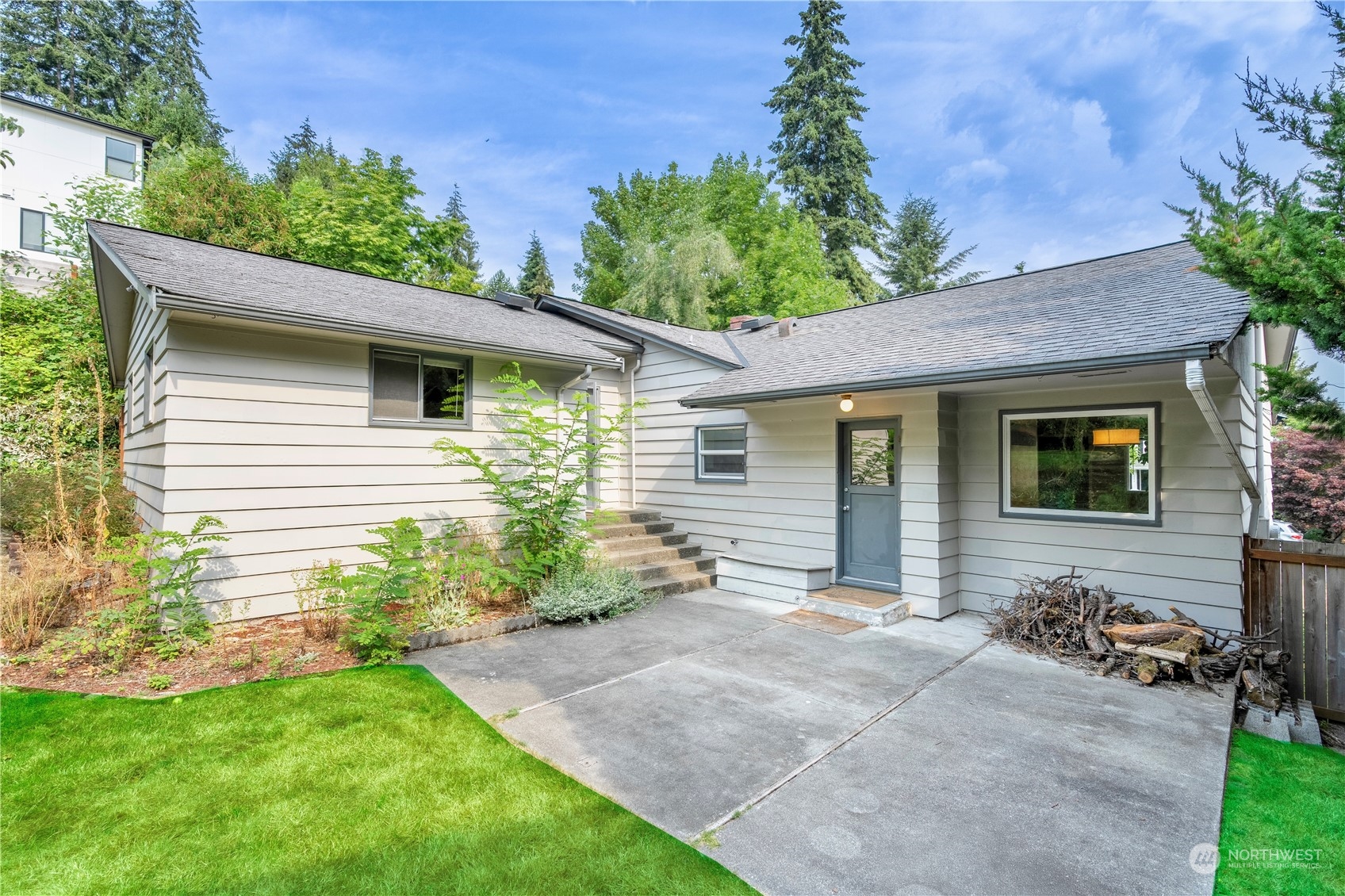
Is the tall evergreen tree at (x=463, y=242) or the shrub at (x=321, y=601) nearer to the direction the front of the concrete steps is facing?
the shrub

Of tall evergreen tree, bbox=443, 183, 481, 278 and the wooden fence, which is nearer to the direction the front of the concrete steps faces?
the wooden fence

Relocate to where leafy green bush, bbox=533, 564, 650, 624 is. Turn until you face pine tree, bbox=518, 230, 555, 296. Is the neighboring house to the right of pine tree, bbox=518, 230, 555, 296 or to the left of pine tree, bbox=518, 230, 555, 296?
left

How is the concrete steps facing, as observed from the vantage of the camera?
facing the viewer and to the right of the viewer

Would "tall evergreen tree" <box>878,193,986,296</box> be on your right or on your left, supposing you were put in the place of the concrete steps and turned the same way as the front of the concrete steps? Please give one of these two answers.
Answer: on your left

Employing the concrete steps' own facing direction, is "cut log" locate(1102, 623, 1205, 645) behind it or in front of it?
in front

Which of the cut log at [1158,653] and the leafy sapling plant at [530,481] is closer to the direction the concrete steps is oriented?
the cut log

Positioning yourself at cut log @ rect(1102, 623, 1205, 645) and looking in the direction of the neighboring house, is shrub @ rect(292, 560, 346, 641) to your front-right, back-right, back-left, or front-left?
front-left

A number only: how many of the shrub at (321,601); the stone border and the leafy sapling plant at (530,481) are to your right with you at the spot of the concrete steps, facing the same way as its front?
3

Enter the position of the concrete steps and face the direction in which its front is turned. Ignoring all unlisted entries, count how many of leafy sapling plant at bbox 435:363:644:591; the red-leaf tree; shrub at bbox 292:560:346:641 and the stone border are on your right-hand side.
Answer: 3

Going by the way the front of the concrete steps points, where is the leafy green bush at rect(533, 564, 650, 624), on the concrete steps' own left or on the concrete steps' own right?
on the concrete steps' own right

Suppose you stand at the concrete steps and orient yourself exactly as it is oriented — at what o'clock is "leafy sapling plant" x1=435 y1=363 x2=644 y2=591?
The leafy sapling plant is roughly at 3 o'clock from the concrete steps.

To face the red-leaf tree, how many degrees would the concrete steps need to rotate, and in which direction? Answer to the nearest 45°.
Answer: approximately 45° to its left
